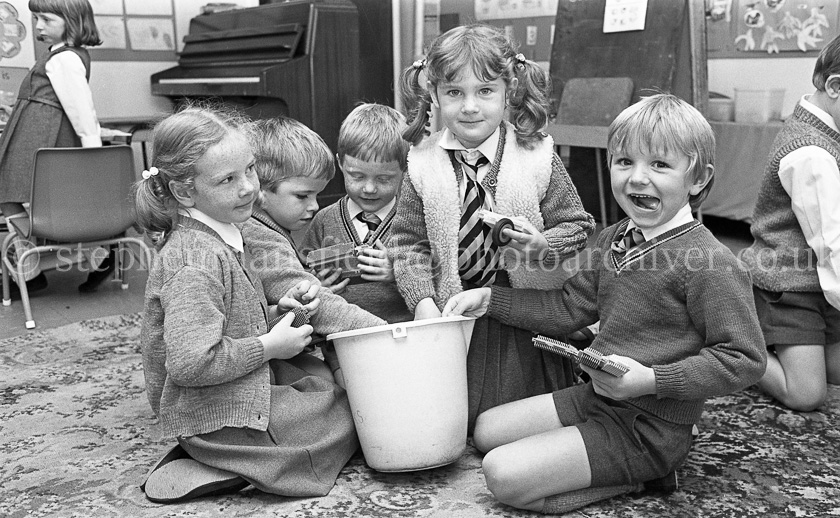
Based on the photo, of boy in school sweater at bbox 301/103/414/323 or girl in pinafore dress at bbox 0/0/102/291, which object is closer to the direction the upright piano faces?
the girl in pinafore dress

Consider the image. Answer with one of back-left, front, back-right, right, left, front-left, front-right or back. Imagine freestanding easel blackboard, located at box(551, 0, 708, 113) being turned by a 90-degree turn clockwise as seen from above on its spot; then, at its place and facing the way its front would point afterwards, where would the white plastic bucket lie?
left

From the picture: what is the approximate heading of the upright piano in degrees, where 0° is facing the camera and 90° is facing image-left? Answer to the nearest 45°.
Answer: approximately 45°

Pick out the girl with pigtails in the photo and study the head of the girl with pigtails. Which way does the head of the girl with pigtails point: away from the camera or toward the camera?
toward the camera

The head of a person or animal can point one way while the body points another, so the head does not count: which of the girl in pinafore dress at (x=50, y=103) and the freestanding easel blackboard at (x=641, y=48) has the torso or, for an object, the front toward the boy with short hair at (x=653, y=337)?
the freestanding easel blackboard

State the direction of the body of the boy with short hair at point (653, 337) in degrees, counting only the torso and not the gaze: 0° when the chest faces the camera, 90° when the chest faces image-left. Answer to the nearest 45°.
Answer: approximately 45°

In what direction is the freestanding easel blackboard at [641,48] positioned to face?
toward the camera

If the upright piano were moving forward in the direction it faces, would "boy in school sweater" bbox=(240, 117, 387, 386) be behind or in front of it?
in front

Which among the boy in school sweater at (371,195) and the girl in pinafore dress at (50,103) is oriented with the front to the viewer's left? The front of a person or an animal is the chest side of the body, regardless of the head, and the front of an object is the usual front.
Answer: the girl in pinafore dress

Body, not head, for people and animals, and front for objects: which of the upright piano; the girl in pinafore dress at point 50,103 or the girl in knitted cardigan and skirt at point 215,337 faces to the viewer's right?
the girl in knitted cardigan and skirt at point 215,337

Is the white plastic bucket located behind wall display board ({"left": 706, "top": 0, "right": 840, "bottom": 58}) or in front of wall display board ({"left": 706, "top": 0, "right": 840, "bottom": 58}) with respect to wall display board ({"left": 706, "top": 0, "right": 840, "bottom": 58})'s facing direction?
in front

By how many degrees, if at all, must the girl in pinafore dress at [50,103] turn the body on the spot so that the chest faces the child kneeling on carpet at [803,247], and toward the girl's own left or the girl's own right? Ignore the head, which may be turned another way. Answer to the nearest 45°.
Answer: approximately 135° to the girl's own left

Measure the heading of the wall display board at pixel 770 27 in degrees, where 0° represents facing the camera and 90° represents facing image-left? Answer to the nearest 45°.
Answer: approximately 0°

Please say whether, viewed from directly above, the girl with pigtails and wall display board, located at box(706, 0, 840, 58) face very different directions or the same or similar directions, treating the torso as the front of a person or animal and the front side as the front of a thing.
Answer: same or similar directions

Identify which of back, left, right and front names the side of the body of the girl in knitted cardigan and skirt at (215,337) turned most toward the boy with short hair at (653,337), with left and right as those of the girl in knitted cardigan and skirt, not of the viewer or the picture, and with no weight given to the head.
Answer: front

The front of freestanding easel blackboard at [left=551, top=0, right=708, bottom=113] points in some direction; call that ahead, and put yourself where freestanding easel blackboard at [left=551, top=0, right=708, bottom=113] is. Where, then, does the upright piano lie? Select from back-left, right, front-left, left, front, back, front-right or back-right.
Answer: right

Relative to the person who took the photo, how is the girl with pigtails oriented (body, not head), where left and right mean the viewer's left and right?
facing the viewer

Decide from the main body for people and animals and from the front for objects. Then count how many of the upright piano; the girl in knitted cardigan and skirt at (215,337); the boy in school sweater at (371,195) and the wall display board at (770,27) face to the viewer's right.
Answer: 1
